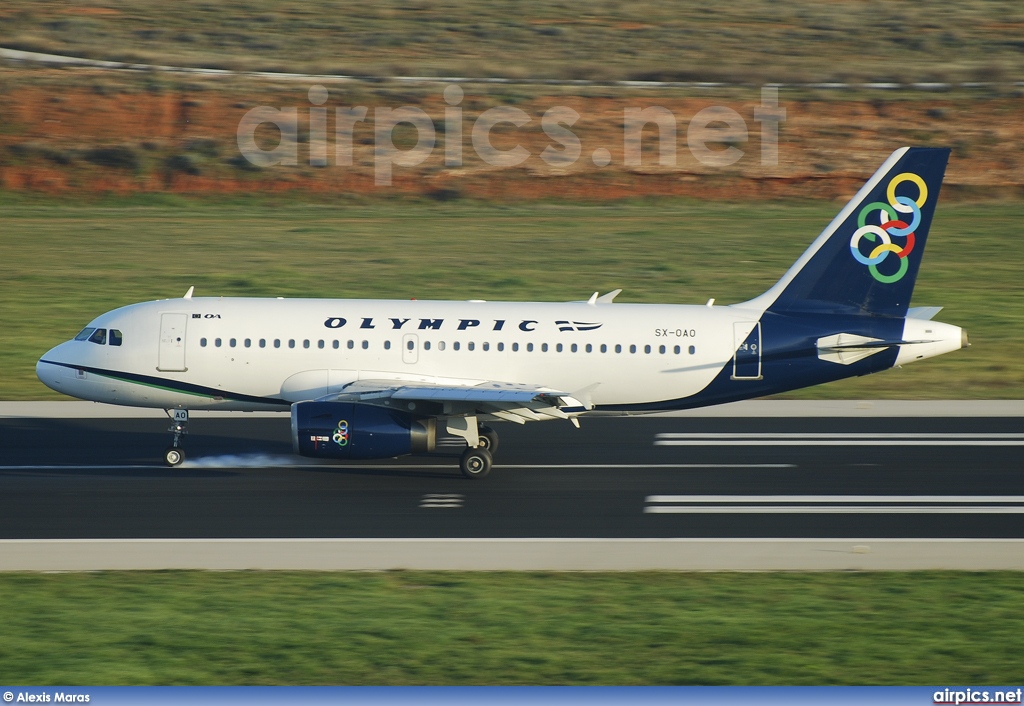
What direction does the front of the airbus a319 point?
to the viewer's left
